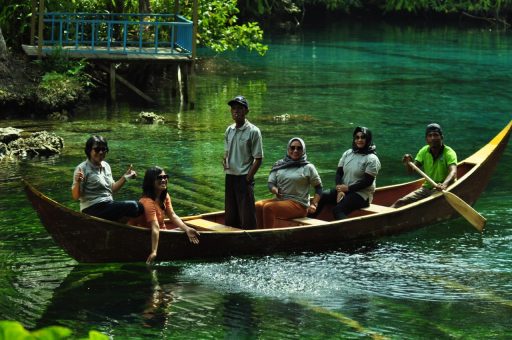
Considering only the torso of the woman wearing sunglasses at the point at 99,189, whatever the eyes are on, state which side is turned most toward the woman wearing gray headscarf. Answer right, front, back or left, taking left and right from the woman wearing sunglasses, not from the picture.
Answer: left

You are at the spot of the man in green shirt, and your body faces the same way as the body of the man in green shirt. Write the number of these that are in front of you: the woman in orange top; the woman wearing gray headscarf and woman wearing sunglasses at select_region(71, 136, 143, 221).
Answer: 3

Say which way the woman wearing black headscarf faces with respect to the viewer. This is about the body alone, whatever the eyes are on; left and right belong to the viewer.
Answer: facing the viewer and to the left of the viewer

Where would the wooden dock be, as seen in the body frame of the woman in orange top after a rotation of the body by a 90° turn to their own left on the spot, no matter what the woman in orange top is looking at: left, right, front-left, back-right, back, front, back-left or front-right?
front-left

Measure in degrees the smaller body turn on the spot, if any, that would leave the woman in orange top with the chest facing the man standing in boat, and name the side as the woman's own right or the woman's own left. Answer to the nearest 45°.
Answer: approximately 90° to the woman's own left

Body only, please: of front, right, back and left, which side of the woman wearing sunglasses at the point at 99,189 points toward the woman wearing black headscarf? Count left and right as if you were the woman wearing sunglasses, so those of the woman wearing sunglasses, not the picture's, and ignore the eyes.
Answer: left

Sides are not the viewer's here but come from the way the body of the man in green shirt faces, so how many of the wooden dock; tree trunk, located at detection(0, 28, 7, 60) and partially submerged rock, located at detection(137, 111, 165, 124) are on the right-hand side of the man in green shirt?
3

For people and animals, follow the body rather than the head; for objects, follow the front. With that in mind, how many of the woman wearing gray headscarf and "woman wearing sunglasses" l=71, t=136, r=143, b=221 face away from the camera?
0

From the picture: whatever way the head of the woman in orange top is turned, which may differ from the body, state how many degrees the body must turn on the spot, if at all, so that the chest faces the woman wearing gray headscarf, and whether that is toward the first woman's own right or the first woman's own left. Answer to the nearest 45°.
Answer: approximately 90° to the first woman's own left

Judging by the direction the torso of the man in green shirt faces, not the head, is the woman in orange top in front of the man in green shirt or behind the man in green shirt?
in front

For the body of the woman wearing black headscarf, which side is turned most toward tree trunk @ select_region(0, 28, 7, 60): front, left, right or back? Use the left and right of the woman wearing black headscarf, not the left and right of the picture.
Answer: right

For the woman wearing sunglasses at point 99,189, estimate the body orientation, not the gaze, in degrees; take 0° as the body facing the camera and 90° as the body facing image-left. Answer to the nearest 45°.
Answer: approximately 315°

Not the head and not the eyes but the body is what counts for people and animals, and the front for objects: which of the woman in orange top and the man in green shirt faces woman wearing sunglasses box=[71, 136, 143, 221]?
the man in green shirt

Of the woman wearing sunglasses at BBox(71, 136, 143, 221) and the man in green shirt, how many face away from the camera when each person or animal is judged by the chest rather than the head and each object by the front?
0

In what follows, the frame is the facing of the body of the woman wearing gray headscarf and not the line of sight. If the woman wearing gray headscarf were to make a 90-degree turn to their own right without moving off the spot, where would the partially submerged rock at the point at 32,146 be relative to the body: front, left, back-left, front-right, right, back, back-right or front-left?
front
